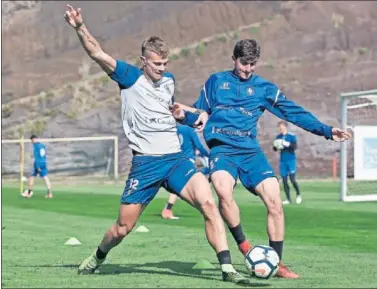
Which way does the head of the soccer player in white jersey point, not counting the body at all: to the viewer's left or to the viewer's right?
to the viewer's right

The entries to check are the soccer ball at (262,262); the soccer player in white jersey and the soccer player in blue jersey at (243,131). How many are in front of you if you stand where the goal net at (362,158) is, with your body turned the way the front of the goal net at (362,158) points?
3

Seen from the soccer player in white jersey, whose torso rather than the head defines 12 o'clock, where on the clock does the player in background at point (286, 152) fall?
The player in background is roughly at 8 o'clock from the soccer player in white jersey.

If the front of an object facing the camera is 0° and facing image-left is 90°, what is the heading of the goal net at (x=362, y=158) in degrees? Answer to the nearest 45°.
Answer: approximately 0°
